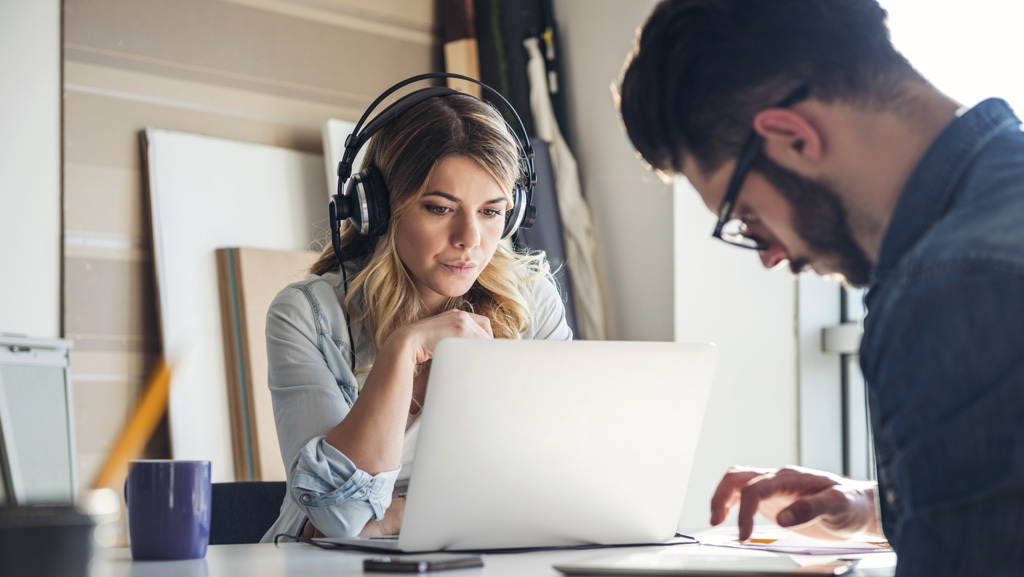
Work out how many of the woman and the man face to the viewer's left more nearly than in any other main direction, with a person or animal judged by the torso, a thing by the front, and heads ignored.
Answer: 1

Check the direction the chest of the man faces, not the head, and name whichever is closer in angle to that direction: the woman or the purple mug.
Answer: the purple mug

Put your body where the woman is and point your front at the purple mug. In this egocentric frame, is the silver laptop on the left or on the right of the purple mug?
left

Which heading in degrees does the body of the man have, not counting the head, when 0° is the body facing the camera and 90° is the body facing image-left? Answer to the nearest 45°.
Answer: approximately 90°

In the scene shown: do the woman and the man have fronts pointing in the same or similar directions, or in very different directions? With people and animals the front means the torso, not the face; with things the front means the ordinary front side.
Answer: very different directions

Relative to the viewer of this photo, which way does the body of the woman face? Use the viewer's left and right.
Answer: facing the viewer and to the right of the viewer

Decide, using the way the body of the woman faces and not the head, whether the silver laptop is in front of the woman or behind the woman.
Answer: in front

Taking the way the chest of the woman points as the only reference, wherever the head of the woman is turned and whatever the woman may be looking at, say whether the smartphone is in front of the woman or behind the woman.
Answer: in front

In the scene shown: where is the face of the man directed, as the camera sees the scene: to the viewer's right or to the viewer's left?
to the viewer's left

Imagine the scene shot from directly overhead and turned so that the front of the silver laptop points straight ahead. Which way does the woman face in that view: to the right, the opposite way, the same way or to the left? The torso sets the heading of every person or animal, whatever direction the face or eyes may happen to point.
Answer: the opposite way

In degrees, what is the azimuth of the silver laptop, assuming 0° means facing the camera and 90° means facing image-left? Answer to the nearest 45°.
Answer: approximately 135°
